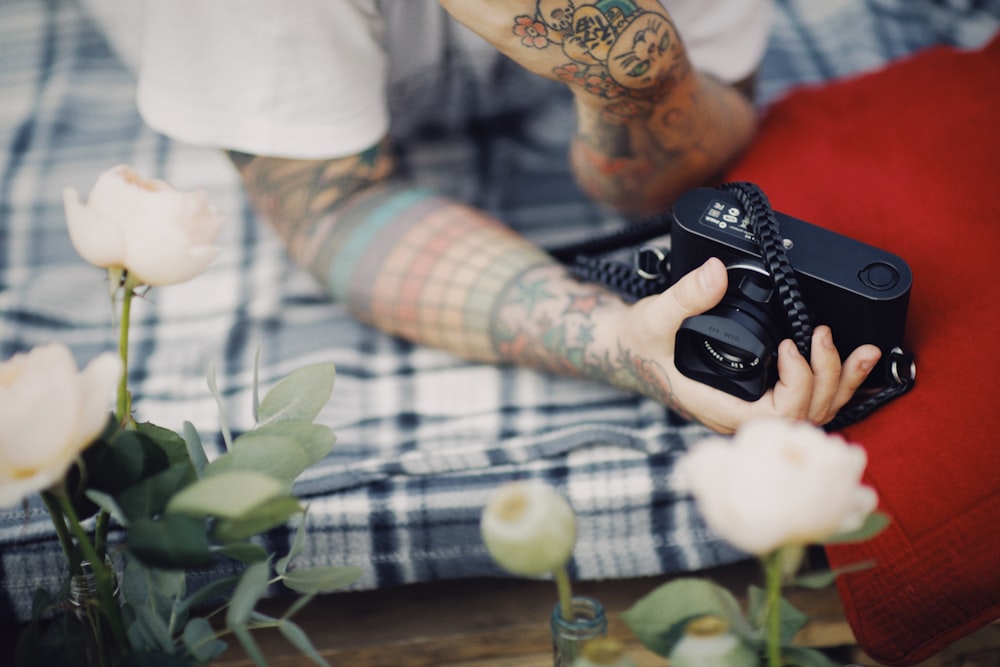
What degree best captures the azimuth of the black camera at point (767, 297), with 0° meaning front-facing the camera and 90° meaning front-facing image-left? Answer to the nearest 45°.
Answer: approximately 45°
